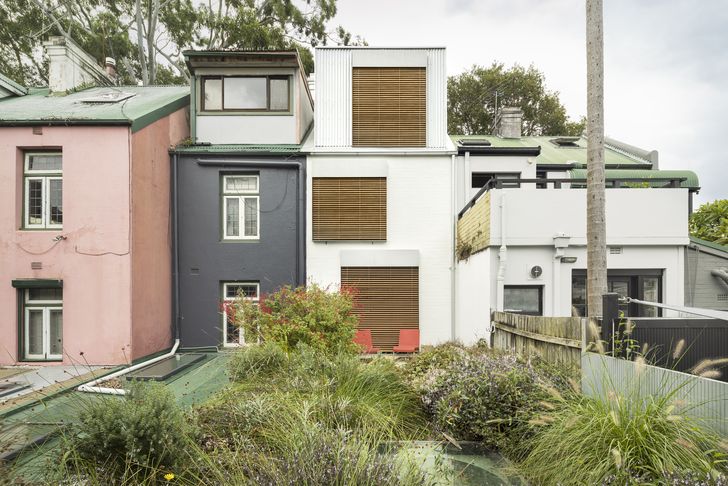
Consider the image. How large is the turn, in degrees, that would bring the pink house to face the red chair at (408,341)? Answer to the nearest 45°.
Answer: approximately 90° to its left

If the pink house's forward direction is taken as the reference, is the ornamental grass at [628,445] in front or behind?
in front

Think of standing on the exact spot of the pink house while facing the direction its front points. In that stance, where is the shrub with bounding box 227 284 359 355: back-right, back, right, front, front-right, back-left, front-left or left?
front-left

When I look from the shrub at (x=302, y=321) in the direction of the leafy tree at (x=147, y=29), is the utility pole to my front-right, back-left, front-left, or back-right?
back-right

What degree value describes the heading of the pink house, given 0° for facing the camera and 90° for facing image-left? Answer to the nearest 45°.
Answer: approximately 0°

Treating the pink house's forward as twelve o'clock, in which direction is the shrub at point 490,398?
The shrub is roughly at 11 o'clock from the pink house.

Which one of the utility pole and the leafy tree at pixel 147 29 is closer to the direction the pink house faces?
the utility pole

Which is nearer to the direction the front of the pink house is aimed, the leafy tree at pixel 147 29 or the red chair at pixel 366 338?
the red chair

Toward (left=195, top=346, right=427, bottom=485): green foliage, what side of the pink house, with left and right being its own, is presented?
front

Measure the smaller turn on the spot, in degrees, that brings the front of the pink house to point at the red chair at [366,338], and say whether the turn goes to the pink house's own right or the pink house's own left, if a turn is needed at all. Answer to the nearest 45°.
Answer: approximately 90° to the pink house's own left

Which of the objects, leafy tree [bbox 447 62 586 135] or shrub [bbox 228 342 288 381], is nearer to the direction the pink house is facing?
the shrub
